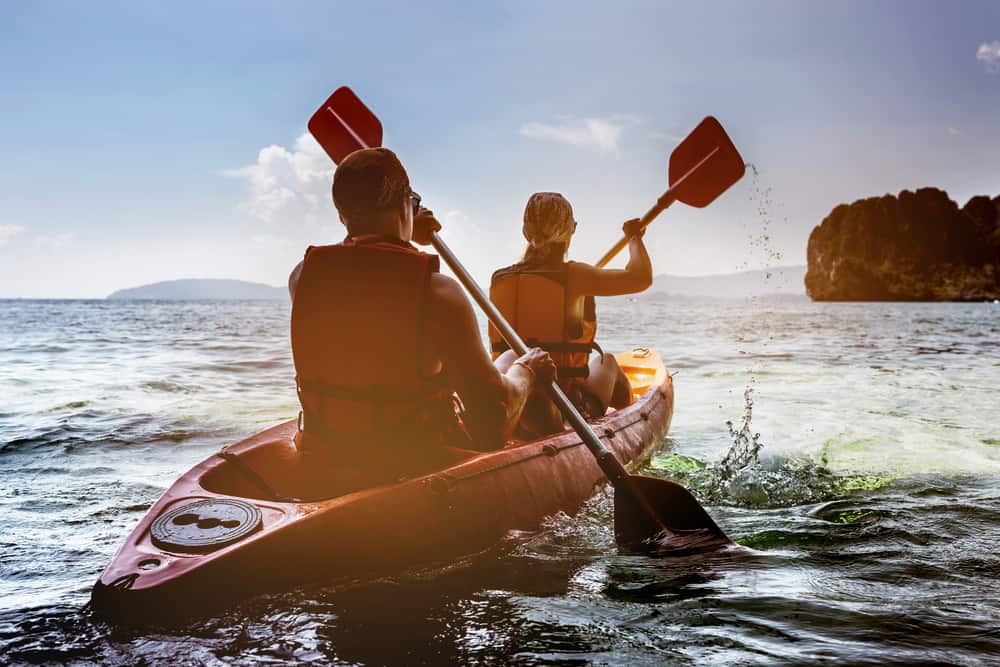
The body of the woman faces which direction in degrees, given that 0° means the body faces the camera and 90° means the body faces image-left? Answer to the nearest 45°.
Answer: approximately 225°

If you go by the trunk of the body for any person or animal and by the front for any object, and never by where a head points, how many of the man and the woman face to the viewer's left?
0

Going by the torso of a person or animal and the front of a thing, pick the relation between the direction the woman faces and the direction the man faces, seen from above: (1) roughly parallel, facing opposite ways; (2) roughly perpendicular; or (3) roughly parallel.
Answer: roughly parallel

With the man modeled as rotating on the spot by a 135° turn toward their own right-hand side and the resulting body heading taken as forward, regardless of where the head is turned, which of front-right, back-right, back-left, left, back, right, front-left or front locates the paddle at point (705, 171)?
back-left

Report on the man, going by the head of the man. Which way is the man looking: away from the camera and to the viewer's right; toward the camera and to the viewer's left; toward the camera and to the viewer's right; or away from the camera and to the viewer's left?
away from the camera and to the viewer's right

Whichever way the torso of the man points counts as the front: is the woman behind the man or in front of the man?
in front

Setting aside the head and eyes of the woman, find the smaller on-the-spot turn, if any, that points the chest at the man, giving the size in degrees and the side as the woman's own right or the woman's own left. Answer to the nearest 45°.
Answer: approximately 135° to the woman's own right

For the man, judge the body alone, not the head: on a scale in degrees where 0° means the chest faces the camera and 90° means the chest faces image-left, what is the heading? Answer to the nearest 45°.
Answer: approximately 225°
